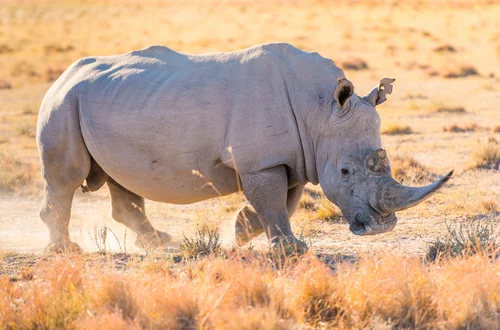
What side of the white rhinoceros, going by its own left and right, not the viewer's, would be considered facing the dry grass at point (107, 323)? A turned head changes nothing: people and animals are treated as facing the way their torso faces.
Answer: right

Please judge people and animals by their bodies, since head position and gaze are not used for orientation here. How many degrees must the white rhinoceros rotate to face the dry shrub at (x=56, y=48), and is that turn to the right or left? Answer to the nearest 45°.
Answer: approximately 90° to its left

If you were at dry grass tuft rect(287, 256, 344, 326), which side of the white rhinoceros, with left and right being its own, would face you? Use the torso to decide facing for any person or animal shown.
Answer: right

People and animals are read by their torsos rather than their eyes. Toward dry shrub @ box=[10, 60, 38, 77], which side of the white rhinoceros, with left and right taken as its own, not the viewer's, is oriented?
left

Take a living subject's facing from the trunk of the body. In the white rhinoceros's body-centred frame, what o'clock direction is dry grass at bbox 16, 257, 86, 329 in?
The dry grass is roughly at 4 o'clock from the white rhinoceros.

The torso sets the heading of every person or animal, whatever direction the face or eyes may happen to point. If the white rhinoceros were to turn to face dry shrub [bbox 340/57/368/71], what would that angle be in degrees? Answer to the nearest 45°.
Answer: approximately 90° to its left

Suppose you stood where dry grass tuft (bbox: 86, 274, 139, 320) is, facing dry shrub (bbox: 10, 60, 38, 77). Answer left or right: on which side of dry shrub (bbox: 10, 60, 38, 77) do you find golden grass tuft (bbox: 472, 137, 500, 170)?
right

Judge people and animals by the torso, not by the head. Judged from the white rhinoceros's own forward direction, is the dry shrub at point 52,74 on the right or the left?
on its left

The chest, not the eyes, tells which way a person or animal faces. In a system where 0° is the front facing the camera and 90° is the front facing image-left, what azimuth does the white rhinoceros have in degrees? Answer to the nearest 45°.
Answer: approximately 270°

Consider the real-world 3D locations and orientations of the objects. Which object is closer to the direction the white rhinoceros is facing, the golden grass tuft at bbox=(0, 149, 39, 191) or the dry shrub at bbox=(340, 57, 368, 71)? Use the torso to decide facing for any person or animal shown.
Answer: the dry shrub

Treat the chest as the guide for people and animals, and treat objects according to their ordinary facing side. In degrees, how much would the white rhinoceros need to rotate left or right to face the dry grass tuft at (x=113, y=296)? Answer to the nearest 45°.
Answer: approximately 90° to its right

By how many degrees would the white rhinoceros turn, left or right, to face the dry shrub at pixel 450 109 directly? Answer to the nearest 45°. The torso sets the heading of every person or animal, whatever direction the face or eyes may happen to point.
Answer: approximately 45° to its left

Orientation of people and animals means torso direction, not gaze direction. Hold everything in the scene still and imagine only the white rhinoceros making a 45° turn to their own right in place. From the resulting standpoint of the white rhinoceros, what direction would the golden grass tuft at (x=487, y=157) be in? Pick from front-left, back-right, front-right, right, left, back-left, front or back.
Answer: left

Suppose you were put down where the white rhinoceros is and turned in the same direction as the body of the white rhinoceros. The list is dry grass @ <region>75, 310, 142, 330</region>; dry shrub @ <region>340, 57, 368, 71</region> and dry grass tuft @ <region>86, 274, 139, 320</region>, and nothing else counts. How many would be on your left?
1
